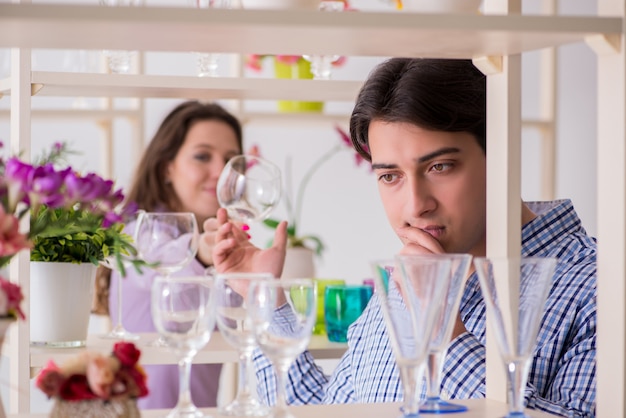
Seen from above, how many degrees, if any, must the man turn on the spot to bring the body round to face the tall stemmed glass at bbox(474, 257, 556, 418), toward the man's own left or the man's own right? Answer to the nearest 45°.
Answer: approximately 45° to the man's own left

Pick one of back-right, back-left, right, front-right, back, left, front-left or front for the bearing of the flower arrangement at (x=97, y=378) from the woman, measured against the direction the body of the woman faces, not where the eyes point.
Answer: front-right

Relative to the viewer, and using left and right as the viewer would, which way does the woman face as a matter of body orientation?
facing the viewer and to the right of the viewer

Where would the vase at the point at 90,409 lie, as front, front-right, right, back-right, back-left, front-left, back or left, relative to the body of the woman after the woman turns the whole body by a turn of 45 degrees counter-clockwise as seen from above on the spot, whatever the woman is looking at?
right

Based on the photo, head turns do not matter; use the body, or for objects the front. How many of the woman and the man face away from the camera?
0

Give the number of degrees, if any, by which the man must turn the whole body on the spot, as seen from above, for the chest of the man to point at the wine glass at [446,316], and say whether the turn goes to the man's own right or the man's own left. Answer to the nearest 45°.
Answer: approximately 45° to the man's own left

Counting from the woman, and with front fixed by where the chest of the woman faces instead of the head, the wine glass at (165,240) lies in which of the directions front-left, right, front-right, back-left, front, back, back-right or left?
front-right

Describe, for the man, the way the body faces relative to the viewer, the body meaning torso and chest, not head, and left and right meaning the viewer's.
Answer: facing the viewer and to the left of the viewer

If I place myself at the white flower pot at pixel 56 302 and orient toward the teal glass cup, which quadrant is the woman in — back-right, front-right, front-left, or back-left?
front-left

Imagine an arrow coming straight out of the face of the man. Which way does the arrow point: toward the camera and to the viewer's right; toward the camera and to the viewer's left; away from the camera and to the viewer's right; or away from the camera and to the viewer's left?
toward the camera and to the viewer's left

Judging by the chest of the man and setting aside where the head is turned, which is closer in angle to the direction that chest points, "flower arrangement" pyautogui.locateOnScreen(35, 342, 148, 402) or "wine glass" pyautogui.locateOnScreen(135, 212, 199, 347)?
the flower arrangement

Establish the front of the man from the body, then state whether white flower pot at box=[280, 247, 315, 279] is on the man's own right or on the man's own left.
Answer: on the man's own right

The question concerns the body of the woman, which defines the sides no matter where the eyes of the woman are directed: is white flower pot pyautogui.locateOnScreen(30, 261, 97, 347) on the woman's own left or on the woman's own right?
on the woman's own right
